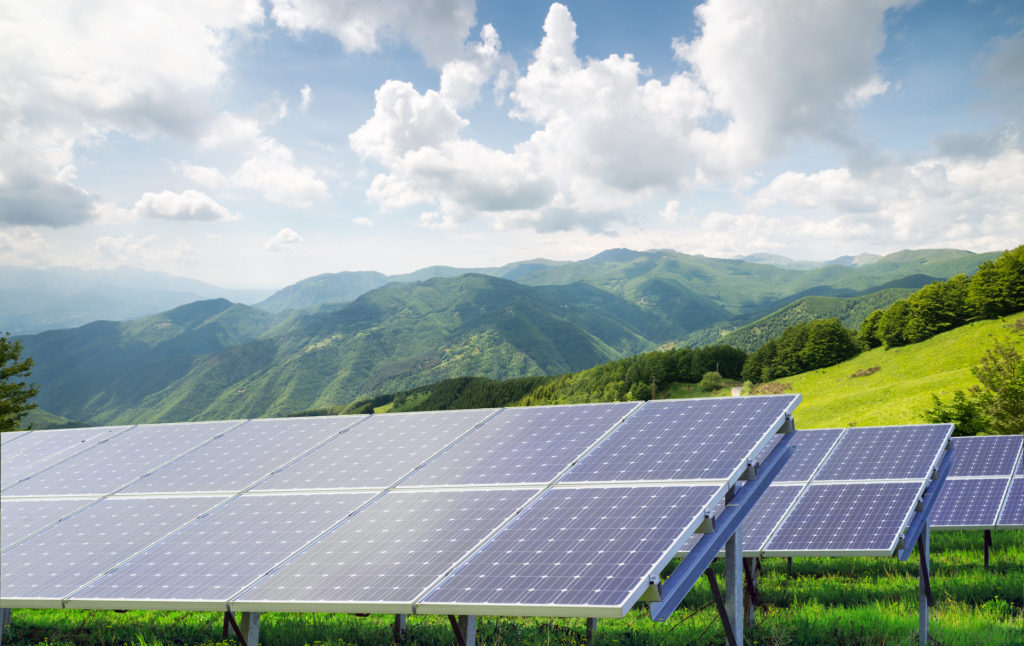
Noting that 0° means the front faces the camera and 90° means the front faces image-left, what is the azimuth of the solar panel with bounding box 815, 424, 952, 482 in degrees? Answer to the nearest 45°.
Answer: approximately 45°

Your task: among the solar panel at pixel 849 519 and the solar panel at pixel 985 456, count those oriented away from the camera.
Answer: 0

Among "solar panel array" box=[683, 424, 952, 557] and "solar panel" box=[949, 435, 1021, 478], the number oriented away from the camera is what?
0

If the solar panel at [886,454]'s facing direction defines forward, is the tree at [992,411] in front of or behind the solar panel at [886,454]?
behind

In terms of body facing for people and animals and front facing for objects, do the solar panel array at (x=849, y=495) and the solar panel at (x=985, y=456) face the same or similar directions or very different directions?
same or similar directions

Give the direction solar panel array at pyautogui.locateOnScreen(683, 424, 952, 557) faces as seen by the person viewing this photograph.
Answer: facing the viewer and to the left of the viewer

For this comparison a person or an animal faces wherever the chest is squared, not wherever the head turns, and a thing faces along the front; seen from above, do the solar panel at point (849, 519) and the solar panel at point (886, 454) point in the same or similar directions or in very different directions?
same or similar directions

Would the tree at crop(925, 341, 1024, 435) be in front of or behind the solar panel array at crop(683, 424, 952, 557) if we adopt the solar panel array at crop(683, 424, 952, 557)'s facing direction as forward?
behind

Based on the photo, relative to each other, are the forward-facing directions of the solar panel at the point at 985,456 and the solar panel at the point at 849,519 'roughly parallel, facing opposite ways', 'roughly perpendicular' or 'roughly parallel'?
roughly parallel

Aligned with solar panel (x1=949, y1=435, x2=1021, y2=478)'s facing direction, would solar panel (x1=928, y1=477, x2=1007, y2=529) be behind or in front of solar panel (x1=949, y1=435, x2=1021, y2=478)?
in front

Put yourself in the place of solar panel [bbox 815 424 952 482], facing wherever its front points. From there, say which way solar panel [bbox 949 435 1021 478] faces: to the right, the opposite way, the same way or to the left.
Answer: the same way

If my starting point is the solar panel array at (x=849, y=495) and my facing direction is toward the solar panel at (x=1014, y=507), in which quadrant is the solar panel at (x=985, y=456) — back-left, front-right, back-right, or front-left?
front-left

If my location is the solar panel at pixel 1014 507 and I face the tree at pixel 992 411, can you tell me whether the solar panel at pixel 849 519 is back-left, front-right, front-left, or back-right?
back-left

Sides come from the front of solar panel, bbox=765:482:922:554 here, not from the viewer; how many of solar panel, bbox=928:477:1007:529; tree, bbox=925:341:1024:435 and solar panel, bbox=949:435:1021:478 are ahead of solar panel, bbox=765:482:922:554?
0
